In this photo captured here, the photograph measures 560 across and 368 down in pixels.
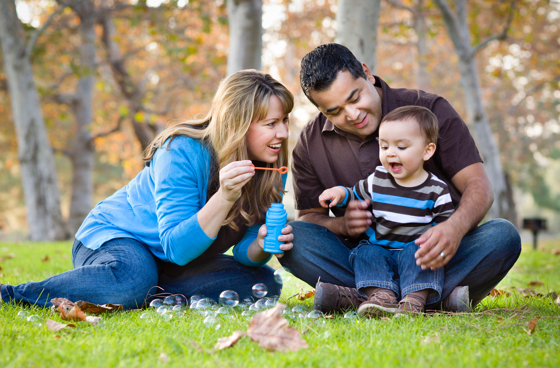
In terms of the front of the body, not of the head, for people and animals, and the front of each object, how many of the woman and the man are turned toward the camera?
1

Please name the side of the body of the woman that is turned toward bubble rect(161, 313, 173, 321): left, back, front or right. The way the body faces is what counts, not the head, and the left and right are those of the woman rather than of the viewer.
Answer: right

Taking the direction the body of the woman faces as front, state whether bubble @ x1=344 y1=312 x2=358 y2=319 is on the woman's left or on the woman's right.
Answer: on the woman's right

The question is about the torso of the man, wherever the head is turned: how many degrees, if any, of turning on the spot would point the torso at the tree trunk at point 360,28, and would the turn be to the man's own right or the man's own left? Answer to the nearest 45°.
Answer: approximately 180°

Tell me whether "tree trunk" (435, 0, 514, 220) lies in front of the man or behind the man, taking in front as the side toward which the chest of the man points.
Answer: behind

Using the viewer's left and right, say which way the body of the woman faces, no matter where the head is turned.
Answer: facing to the right of the viewer

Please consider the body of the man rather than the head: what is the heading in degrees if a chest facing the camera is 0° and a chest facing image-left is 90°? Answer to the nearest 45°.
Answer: approximately 0°

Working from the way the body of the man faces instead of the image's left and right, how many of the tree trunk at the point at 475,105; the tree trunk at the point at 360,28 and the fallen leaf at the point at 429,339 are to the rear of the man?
2
